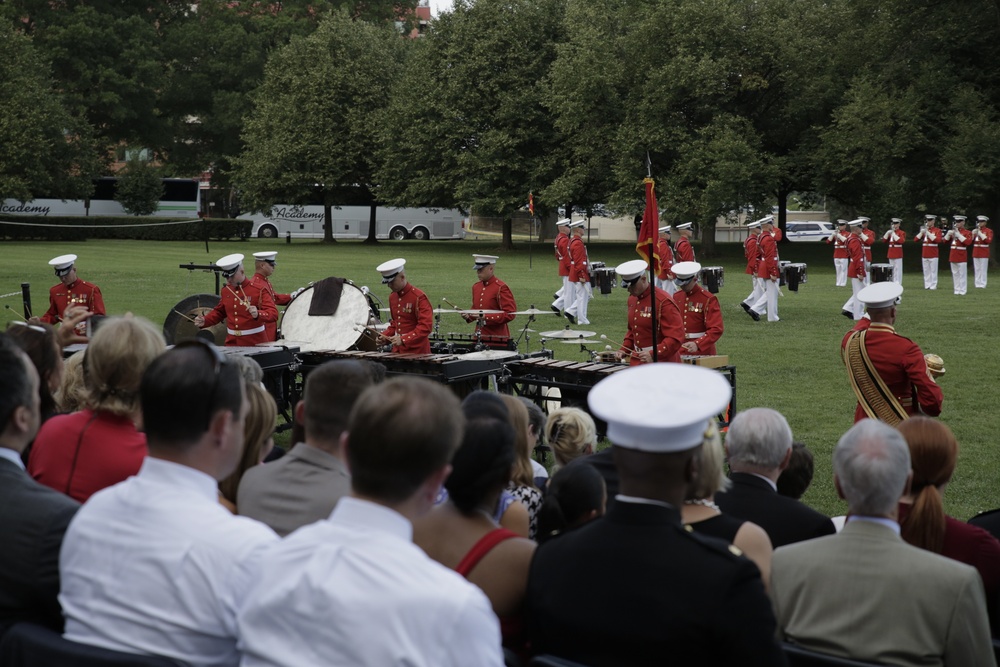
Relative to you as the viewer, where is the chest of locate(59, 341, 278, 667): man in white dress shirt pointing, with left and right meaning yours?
facing away from the viewer and to the right of the viewer

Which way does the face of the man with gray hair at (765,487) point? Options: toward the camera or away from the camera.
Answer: away from the camera

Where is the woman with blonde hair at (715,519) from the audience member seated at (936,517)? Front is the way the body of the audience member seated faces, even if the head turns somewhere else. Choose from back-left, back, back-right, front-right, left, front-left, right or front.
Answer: back-left

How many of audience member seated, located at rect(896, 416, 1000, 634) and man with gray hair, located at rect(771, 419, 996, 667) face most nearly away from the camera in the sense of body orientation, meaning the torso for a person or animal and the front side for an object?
2

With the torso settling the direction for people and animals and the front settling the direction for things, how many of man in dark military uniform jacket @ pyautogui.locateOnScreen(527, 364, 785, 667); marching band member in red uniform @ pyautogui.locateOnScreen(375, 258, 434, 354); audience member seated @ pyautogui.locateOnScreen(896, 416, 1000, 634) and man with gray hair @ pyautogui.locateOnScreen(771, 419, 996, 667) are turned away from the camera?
3

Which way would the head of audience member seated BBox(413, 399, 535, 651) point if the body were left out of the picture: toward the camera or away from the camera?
away from the camera

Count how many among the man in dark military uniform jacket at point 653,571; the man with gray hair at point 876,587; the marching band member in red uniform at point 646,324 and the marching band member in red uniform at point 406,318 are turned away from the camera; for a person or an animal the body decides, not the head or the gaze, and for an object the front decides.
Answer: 2

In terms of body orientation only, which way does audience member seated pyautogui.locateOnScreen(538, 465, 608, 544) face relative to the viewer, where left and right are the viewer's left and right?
facing away from the viewer and to the right of the viewer

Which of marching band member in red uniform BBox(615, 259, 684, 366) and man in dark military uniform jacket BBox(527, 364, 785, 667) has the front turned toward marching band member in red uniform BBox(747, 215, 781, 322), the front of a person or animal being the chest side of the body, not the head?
the man in dark military uniform jacket

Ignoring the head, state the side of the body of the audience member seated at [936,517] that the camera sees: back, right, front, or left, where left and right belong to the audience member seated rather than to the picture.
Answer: back

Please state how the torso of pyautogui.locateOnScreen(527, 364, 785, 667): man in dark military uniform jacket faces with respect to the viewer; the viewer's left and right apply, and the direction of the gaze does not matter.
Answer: facing away from the viewer

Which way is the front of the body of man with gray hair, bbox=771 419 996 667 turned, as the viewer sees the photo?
away from the camera
